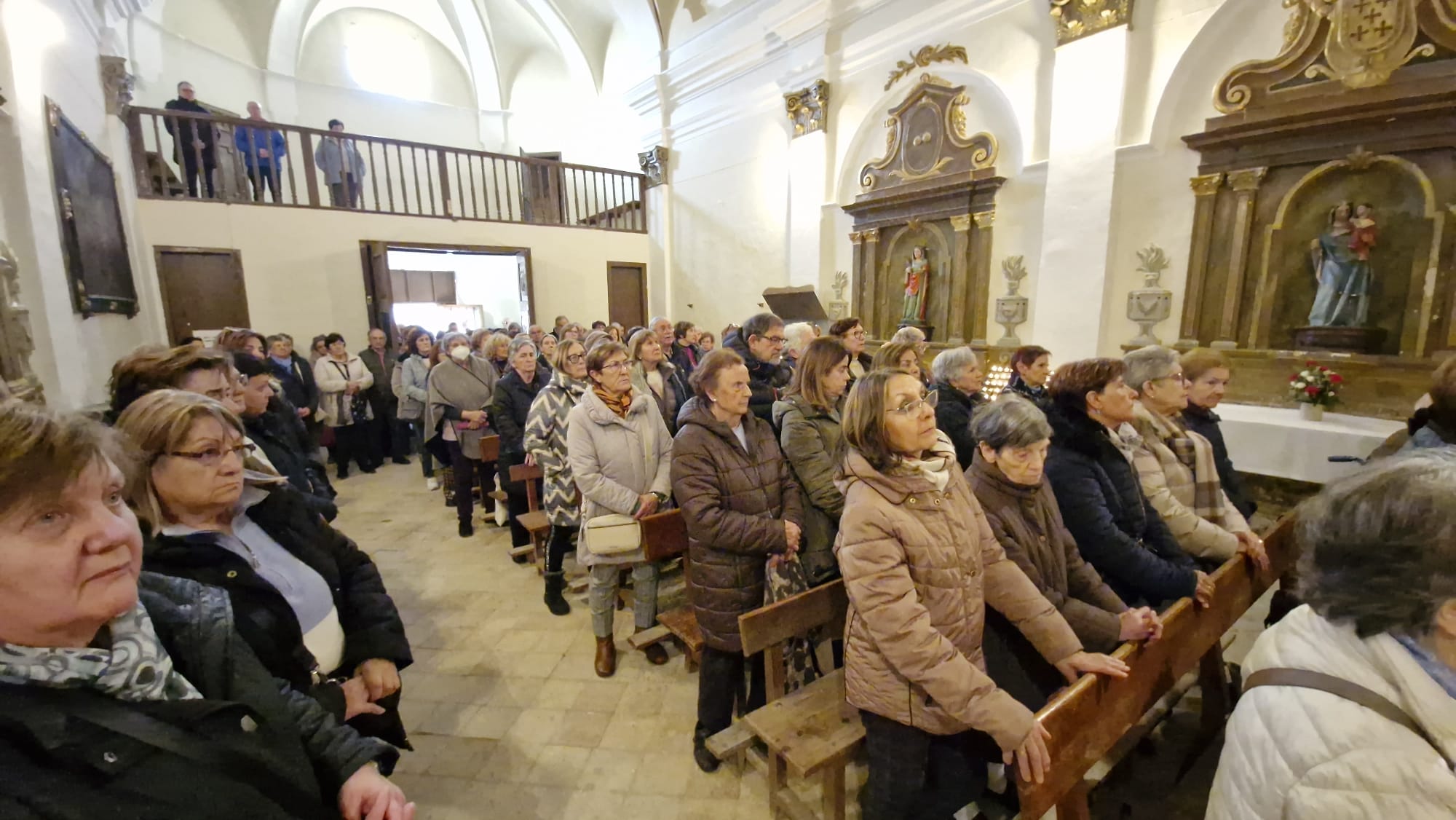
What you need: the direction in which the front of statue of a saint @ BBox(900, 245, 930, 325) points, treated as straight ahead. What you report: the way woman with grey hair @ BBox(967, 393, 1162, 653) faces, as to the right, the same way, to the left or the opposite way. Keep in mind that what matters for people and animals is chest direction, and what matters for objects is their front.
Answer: to the left

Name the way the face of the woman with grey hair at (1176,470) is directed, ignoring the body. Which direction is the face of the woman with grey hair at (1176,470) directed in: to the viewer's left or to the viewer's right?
to the viewer's right

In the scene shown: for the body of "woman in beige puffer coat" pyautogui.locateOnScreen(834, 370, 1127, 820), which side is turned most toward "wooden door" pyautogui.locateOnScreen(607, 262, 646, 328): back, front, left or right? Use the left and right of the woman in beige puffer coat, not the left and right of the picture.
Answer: back

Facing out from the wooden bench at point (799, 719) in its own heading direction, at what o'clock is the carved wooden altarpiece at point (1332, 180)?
The carved wooden altarpiece is roughly at 9 o'clock from the wooden bench.

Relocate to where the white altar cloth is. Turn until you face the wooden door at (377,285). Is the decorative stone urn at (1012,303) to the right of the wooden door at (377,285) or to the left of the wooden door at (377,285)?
right

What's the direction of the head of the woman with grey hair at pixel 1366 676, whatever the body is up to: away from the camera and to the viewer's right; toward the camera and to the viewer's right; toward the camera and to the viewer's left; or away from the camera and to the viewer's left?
away from the camera and to the viewer's right

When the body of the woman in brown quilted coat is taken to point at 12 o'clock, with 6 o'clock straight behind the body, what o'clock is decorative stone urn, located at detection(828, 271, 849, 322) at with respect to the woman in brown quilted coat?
The decorative stone urn is roughly at 8 o'clock from the woman in brown quilted coat.

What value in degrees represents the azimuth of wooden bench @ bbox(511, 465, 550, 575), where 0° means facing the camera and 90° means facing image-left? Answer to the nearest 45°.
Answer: approximately 315°
